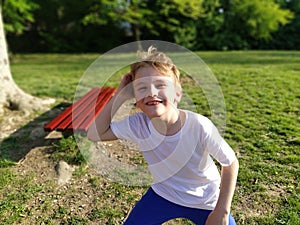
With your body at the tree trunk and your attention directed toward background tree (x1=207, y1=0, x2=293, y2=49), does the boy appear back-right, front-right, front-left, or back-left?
back-right

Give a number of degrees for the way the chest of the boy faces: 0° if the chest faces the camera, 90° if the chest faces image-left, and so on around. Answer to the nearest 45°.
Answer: approximately 0°

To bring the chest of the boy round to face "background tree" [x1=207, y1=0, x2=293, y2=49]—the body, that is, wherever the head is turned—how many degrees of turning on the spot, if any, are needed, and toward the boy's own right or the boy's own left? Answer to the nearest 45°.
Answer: approximately 180°

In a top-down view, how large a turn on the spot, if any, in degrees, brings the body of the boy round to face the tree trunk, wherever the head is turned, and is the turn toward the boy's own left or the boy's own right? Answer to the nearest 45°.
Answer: approximately 135° to the boy's own right
